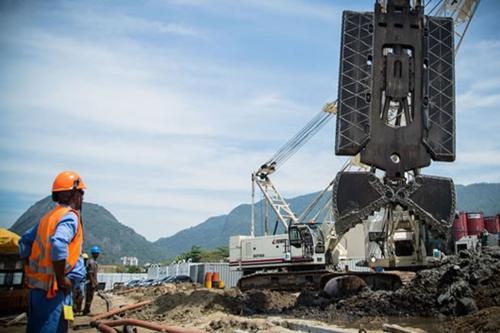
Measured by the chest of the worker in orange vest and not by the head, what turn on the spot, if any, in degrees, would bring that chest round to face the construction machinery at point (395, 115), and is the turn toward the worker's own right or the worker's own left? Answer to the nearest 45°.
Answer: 0° — they already face it

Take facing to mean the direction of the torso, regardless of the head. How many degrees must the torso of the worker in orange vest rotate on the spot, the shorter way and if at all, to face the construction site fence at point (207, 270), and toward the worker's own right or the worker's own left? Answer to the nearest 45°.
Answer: approximately 45° to the worker's own left

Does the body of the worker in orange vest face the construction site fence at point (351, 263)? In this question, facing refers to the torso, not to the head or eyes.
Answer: yes

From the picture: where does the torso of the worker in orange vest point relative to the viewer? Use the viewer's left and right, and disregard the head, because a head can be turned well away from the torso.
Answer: facing away from the viewer and to the right of the viewer
